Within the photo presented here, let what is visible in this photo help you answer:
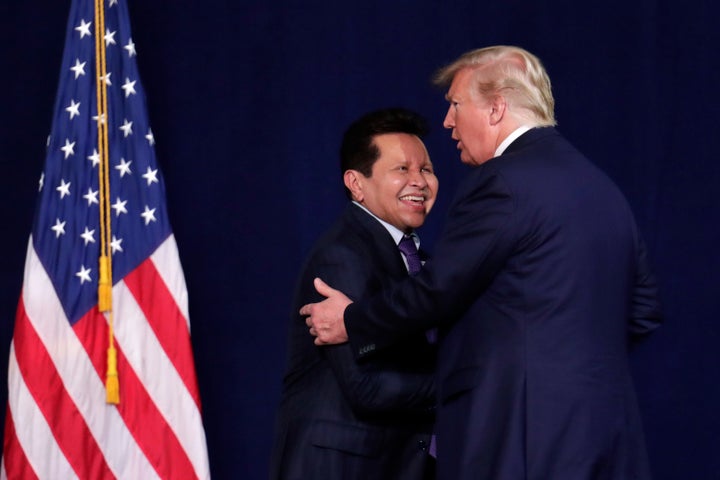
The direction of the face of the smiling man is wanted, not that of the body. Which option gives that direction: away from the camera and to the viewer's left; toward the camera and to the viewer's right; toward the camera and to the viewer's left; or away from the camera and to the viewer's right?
toward the camera and to the viewer's right

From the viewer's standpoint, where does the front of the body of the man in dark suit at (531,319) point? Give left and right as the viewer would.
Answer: facing away from the viewer and to the left of the viewer

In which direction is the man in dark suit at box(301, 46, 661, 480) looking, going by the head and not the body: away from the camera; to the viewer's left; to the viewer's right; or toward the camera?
to the viewer's left

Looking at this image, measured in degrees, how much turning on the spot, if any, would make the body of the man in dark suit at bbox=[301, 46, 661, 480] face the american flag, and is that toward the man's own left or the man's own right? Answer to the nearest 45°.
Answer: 0° — they already face it
